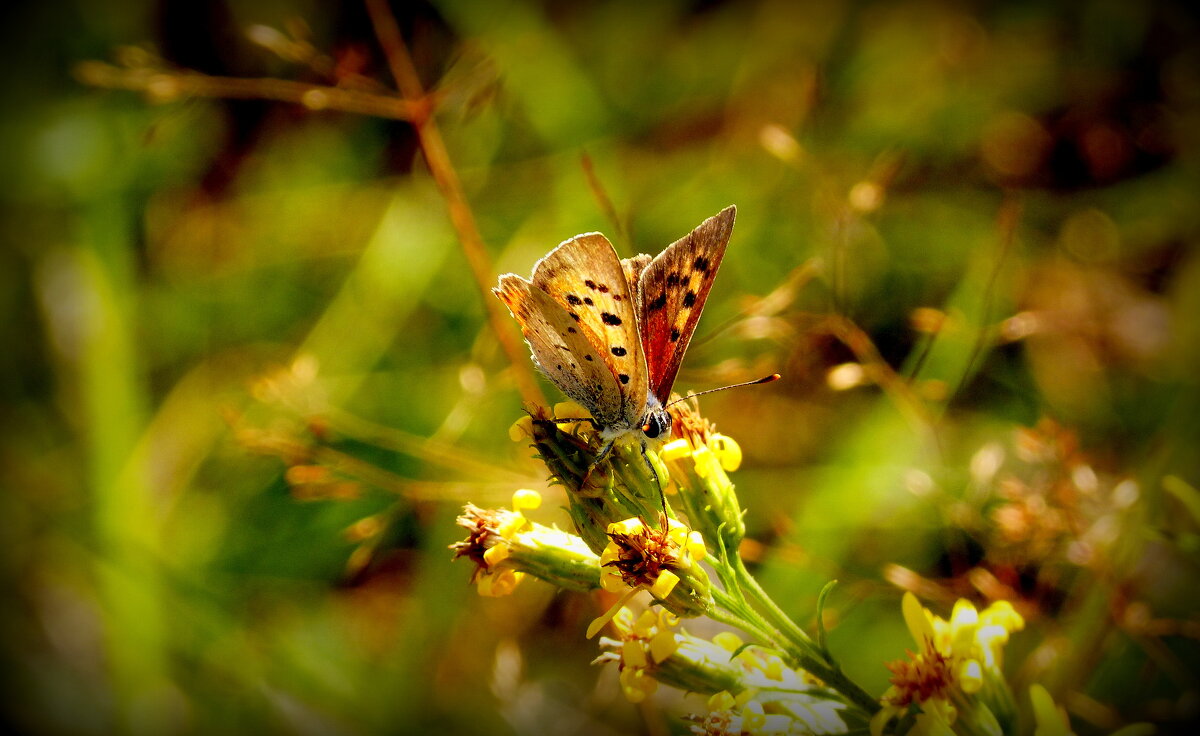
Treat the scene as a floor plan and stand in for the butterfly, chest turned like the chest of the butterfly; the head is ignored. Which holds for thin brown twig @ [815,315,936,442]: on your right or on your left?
on your left

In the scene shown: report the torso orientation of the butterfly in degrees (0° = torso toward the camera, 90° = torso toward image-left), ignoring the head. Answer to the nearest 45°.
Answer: approximately 315°
